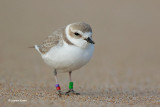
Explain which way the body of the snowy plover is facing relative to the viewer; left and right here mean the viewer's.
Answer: facing the viewer and to the right of the viewer
